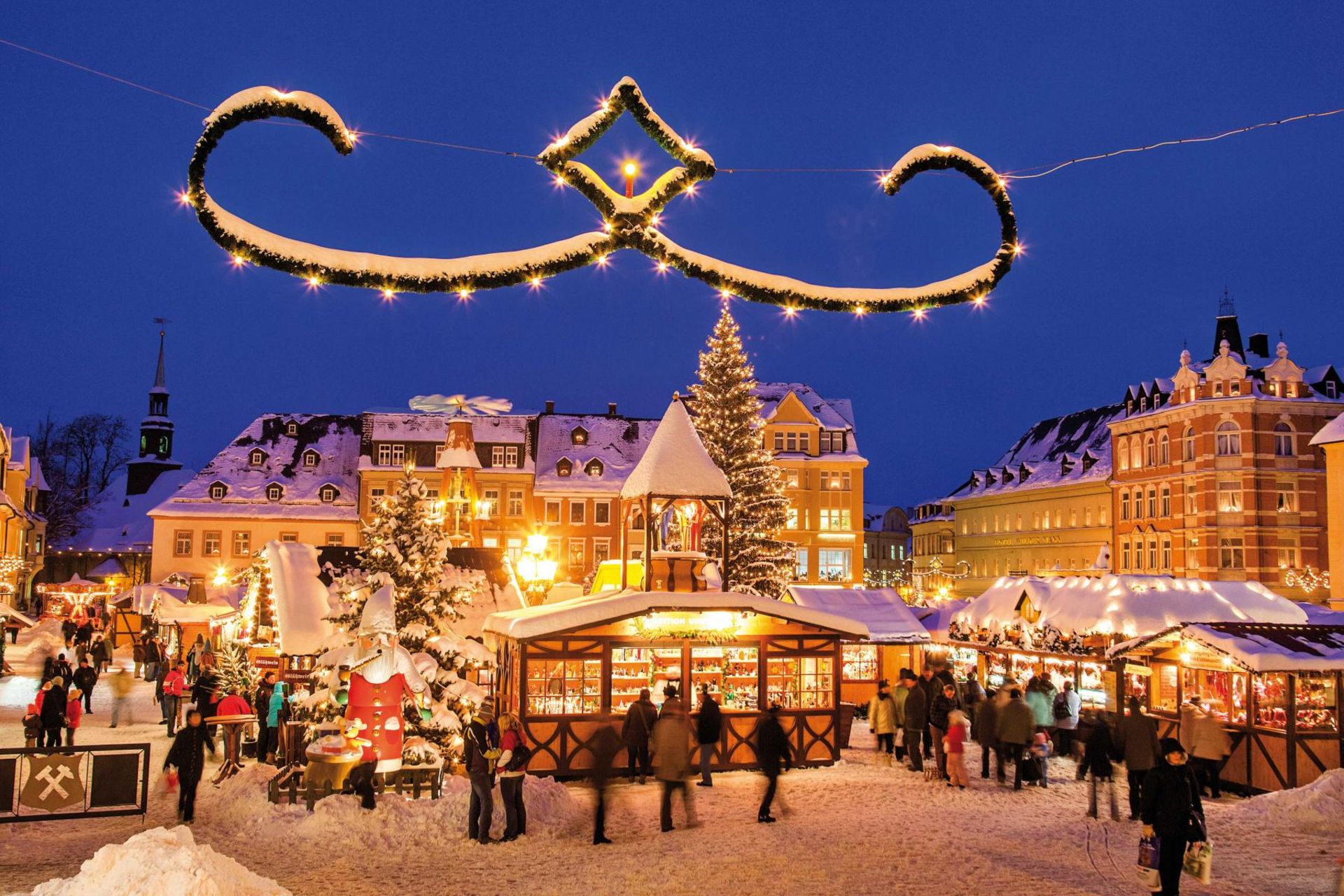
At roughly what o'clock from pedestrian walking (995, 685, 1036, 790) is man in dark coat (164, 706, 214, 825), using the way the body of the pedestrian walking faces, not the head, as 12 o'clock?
The man in dark coat is roughly at 8 o'clock from the pedestrian walking.

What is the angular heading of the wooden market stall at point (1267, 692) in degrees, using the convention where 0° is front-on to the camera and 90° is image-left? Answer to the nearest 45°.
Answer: approximately 45°

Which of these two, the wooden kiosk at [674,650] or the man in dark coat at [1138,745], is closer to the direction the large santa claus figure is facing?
the man in dark coat

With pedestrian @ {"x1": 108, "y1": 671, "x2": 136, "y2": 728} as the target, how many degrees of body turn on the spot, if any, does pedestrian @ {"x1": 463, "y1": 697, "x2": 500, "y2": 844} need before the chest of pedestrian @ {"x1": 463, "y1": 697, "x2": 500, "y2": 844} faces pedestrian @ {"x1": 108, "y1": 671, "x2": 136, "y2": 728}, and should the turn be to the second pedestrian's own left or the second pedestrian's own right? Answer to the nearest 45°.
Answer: approximately 135° to the second pedestrian's own left

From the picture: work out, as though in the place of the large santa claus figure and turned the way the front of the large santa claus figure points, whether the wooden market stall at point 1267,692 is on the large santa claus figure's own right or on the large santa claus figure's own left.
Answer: on the large santa claus figure's own left

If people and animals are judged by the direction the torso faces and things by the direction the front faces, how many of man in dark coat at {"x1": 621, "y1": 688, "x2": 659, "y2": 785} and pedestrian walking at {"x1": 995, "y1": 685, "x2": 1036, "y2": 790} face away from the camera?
2
